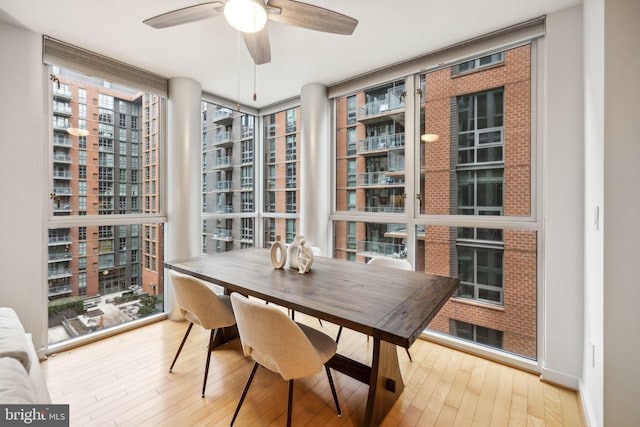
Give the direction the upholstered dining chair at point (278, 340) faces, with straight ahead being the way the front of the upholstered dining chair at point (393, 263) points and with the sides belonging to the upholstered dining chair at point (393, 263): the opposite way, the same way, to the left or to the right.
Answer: the opposite way

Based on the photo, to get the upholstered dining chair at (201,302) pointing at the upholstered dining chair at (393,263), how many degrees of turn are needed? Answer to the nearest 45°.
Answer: approximately 45° to its right

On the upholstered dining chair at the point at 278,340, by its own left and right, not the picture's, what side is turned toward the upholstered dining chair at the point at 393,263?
front

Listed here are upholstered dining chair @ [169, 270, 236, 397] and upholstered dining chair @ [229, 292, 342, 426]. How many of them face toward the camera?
0

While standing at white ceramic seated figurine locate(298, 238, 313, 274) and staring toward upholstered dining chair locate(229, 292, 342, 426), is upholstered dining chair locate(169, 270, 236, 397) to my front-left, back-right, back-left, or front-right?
front-right

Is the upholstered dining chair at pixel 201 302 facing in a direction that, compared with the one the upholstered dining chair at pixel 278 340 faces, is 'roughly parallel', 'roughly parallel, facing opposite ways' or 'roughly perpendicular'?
roughly parallel

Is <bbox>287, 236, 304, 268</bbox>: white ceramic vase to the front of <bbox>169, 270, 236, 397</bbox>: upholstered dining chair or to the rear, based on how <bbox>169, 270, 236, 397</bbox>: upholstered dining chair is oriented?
to the front

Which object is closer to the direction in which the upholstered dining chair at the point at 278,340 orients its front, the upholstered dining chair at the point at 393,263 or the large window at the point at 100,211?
the upholstered dining chair

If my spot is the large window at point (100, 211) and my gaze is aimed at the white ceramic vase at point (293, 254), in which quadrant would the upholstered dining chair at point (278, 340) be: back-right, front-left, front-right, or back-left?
front-right

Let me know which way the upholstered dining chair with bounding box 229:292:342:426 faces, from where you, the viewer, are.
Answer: facing away from the viewer and to the right of the viewer

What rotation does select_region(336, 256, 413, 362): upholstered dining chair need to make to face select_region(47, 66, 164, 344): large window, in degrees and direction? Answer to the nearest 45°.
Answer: approximately 45° to its right

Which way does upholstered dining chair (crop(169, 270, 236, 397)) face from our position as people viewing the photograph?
facing away from the viewer and to the right of the viewer
